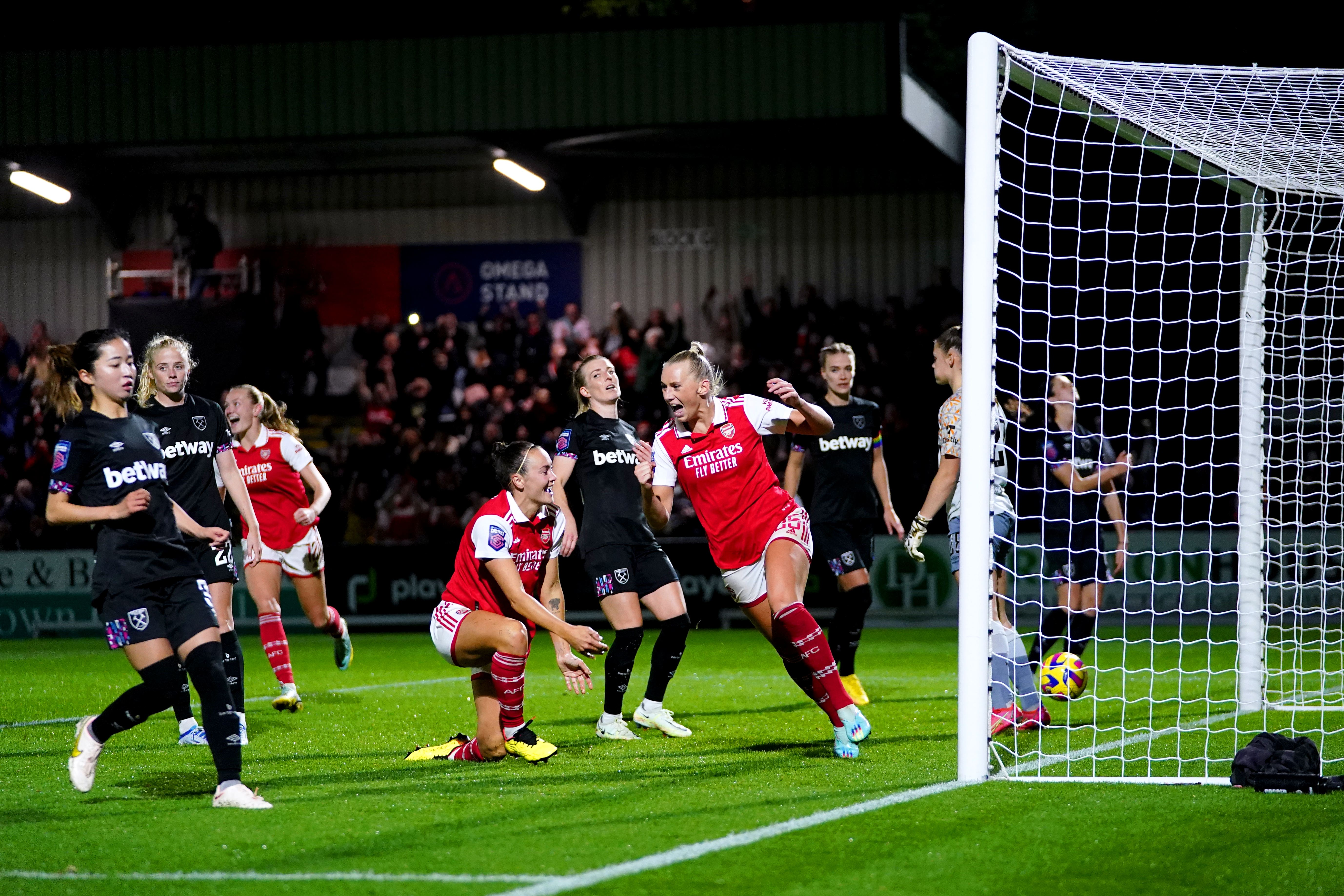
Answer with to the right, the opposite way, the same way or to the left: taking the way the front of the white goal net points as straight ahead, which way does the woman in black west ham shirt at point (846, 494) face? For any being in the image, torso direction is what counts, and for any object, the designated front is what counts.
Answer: to the left

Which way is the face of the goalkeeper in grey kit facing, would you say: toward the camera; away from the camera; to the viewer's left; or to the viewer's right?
to the viewer's left

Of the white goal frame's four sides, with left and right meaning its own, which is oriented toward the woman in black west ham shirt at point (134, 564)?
front

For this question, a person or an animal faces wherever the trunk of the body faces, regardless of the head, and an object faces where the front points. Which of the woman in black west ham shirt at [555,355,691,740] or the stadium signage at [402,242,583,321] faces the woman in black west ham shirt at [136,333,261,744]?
the stadium signage

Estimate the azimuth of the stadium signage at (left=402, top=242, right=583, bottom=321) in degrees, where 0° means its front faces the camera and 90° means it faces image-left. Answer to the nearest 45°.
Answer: approximately 0°

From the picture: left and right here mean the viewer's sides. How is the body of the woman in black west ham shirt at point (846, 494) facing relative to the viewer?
facing the viewer

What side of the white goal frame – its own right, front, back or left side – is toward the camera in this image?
left

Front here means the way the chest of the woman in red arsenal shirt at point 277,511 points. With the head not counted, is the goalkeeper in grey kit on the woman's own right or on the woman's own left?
on the woman's own left

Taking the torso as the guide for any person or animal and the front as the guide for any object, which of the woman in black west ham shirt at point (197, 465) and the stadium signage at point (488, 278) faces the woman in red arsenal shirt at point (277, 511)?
the stadium signage

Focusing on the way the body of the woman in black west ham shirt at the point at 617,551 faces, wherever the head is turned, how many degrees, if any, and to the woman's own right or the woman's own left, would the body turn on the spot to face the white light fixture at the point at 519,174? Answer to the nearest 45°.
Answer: approximately 135° to the woman's own left

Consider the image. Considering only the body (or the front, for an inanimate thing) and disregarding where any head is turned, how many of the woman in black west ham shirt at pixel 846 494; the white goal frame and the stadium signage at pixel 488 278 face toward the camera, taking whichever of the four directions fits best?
2

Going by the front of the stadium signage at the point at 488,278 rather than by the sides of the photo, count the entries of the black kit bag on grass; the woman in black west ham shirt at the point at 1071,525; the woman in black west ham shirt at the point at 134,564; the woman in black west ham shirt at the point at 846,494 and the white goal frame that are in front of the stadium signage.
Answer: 5

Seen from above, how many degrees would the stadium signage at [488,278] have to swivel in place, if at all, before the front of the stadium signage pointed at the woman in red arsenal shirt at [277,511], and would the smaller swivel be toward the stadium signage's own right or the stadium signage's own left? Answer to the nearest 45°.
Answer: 0° — it already faces them
